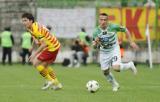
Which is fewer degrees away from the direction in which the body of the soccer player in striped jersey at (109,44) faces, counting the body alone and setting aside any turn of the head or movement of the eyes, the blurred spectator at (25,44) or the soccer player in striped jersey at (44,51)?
the soccer player in striped jersey

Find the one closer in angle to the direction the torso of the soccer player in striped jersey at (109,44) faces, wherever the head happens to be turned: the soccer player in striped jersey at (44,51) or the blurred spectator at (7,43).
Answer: the soccer player in striped jersey

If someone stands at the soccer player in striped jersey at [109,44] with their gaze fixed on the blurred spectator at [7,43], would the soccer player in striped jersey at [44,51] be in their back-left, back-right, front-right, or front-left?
front-left

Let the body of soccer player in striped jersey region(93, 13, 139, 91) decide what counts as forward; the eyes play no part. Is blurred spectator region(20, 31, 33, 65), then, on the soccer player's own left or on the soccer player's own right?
on the soccer player's own right

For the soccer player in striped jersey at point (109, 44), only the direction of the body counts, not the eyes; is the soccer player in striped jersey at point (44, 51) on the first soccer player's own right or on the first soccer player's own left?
on the first soccer player's own right

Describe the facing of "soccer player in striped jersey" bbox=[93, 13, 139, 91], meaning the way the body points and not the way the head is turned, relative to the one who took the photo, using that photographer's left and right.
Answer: facing the viewer and to the left of the viewer
